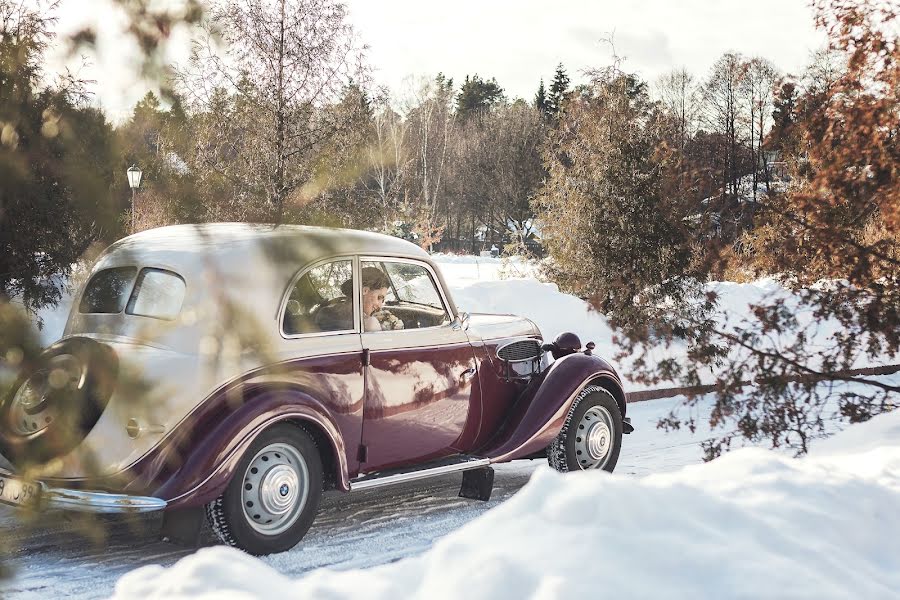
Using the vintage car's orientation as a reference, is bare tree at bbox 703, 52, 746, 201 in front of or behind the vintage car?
in front

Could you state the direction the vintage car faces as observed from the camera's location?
facing away from the viewer and to the right of the viewer

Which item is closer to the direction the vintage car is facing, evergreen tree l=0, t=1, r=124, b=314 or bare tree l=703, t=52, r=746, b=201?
the bare tree
